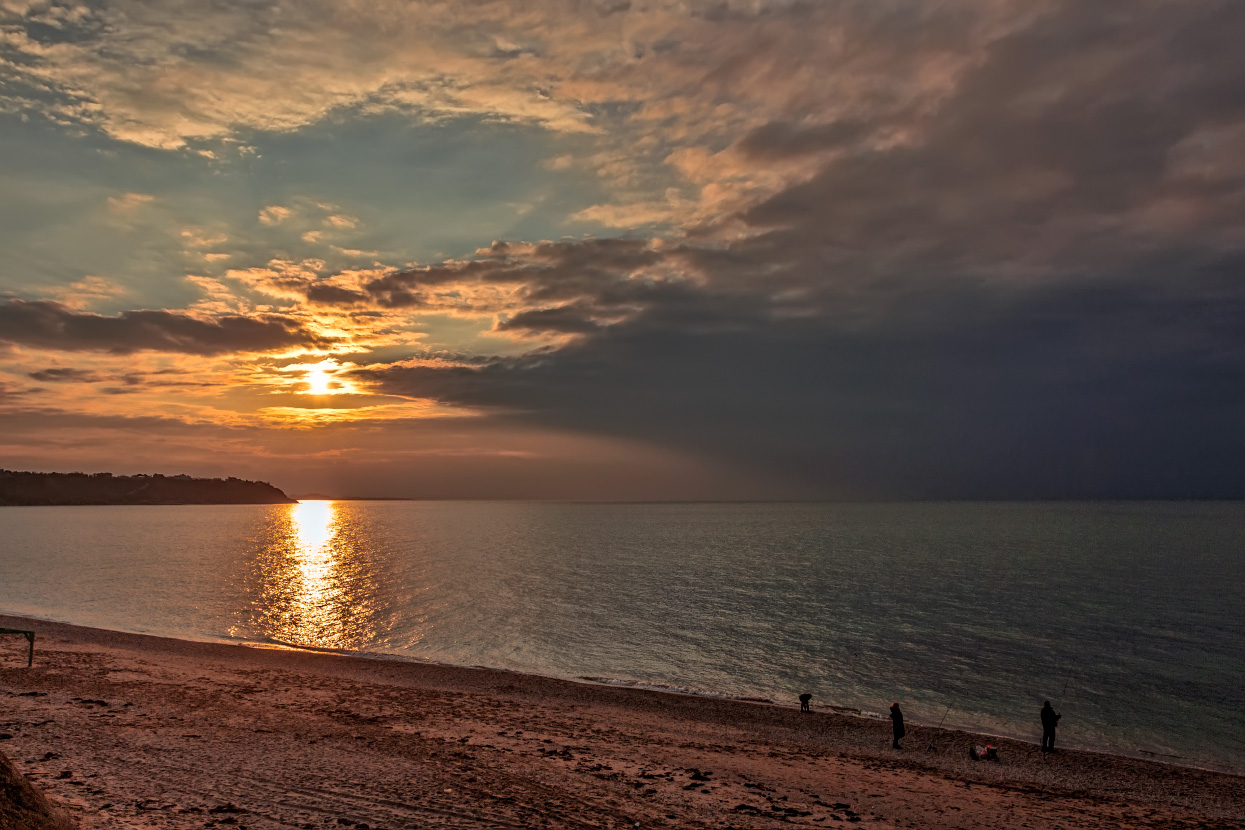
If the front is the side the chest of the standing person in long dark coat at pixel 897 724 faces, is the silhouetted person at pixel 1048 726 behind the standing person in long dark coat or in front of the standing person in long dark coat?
in front
